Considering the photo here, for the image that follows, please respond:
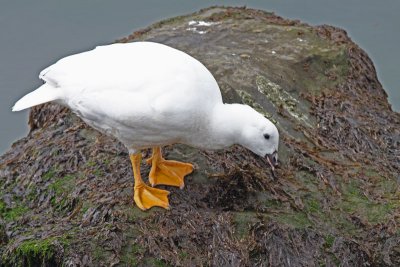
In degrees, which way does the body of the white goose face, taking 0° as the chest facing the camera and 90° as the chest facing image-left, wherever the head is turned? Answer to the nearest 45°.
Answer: approximately 270°
